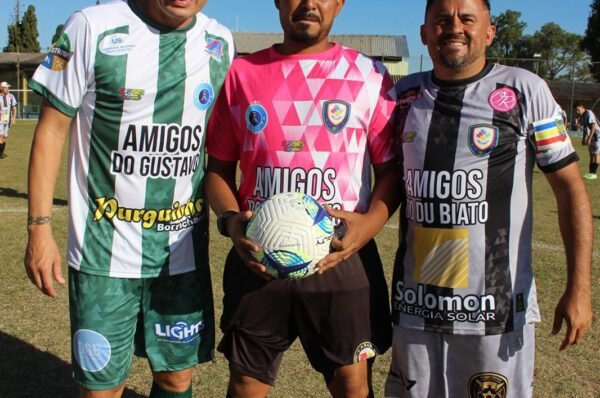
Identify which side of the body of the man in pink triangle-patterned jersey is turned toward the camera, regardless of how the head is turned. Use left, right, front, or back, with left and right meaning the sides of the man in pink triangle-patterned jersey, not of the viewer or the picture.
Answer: front

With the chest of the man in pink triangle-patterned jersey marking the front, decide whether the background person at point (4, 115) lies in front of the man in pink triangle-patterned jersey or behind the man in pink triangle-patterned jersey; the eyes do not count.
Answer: behind

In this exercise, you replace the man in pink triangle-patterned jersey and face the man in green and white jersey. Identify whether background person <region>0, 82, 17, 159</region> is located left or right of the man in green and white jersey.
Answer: right

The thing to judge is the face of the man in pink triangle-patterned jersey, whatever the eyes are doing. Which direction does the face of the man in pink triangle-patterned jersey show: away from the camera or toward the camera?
toward the camera

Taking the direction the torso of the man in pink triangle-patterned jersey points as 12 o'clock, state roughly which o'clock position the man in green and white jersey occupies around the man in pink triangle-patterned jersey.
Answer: The man in green and white jersey is roughly at 3 o'clock from the man in pink triangle-patterned jersey.
